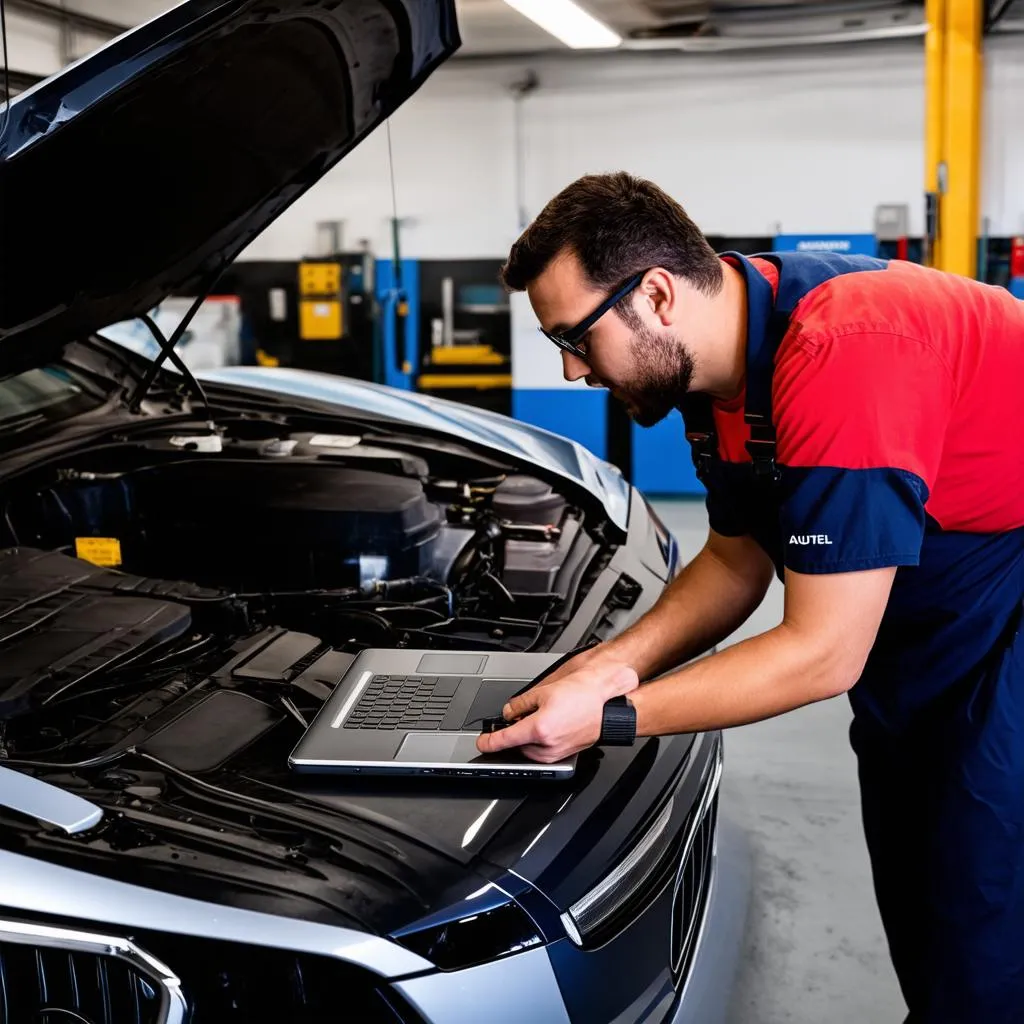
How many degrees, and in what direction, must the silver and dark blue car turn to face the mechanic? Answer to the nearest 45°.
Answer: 0° — it already faces them

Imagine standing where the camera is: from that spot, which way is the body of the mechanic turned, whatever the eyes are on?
to the viewer's left

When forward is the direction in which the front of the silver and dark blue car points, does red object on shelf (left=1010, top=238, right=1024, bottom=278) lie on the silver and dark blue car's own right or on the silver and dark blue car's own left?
on the silver and dark blue car's own left

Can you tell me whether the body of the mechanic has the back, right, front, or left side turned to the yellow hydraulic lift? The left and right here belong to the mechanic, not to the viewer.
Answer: right

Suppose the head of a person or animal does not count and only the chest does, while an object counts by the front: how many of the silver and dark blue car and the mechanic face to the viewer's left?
1

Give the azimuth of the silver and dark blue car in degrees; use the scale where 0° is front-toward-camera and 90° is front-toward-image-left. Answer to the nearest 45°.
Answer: approximately 315°

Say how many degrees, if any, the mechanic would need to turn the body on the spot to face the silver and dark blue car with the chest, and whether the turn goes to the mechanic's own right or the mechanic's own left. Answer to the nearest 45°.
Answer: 0° — they already face it

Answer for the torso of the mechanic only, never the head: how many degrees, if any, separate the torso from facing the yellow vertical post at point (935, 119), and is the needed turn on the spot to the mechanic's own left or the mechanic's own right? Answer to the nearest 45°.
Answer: approximately 90° to the mechanic's own right

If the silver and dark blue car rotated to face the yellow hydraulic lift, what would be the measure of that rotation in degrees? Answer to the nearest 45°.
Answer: approximately 90° to its left

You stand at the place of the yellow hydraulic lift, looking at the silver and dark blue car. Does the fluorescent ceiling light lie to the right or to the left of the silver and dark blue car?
right

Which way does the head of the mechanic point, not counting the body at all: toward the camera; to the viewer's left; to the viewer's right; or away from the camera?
to the viewer's left
